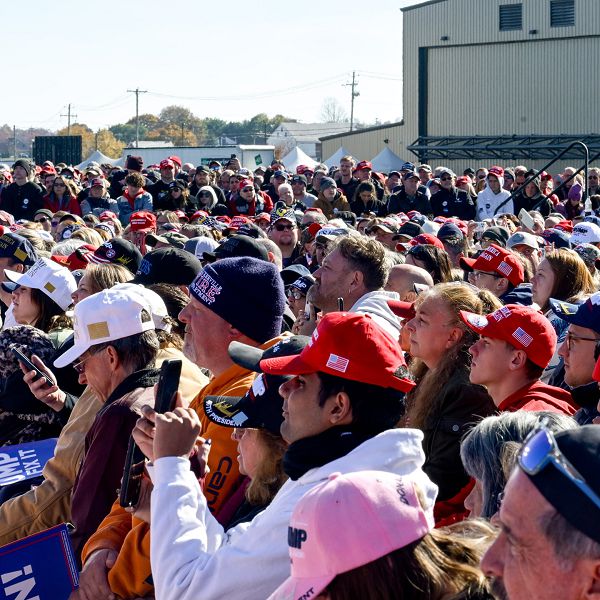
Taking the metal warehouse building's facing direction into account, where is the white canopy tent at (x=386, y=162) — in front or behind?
in front

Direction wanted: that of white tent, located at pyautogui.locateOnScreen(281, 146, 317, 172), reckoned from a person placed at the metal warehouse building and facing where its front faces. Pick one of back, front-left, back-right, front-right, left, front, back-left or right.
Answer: front-right

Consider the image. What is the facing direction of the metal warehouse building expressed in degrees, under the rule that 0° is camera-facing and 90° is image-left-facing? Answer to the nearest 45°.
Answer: approximately 0°

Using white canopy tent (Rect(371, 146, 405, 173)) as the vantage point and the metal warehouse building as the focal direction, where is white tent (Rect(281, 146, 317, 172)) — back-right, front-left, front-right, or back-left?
back-left
